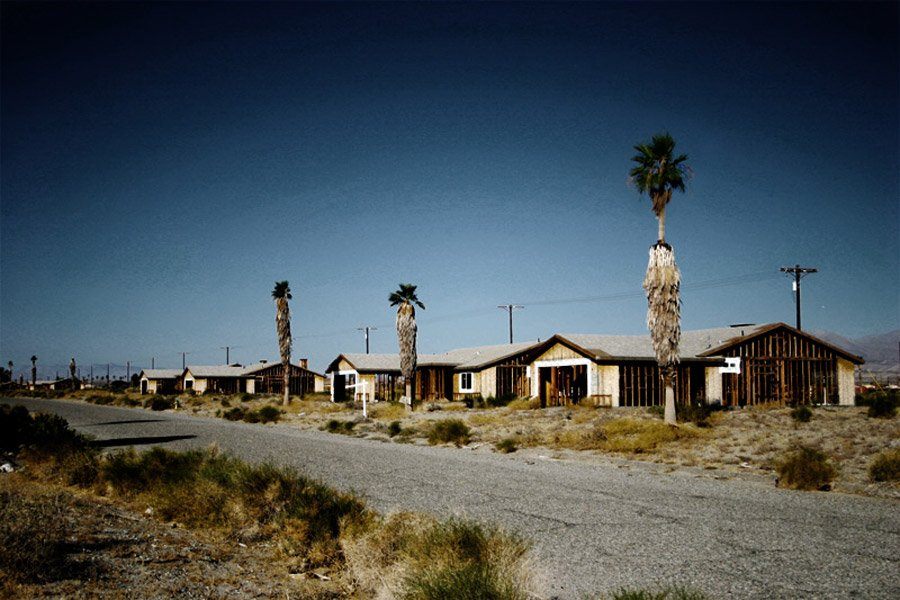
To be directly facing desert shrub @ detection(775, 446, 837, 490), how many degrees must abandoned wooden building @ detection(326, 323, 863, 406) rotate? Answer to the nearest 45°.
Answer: approximately 45° to its left

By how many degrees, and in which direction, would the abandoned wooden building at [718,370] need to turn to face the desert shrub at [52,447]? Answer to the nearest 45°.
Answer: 0° — it already faces it

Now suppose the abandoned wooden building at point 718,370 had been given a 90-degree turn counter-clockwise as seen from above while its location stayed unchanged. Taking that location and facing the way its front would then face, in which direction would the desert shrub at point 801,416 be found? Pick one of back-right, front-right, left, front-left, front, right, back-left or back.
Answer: front-right

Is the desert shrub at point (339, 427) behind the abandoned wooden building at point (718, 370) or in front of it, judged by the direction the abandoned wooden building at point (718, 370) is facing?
in front

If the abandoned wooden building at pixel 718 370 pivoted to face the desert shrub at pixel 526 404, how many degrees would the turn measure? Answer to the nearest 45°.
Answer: approximately 45° to its right

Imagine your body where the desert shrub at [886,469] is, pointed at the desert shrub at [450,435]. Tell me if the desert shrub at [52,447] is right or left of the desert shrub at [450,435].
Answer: left

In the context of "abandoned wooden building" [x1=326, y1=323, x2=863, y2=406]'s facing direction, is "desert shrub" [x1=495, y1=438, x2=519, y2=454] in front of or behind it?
in front
